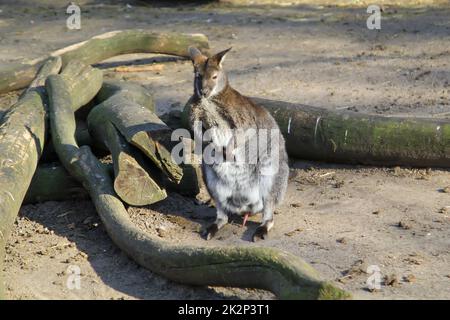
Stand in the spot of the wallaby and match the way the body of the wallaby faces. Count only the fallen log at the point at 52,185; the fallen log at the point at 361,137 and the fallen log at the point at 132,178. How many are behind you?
1

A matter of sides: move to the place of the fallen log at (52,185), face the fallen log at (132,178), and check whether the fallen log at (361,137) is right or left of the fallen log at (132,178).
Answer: left

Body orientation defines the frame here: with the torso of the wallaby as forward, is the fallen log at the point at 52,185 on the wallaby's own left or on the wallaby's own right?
on the wallaby's own right

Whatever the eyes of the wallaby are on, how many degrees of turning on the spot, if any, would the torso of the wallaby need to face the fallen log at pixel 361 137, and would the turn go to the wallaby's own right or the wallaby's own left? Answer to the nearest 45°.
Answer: approximately 180°

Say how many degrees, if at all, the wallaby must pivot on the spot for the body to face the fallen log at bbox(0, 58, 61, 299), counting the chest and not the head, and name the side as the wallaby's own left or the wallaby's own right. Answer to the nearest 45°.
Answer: approximately 45° to the wallaby's own right

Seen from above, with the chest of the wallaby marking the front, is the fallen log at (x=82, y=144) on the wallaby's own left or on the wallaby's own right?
on the wallaby's own right

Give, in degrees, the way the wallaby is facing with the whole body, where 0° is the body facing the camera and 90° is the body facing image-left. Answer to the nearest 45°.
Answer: approximately 45°

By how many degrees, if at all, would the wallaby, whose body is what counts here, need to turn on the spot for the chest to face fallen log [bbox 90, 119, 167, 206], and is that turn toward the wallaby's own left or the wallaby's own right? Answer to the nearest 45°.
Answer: approximately 45° to the wallaby's own right
